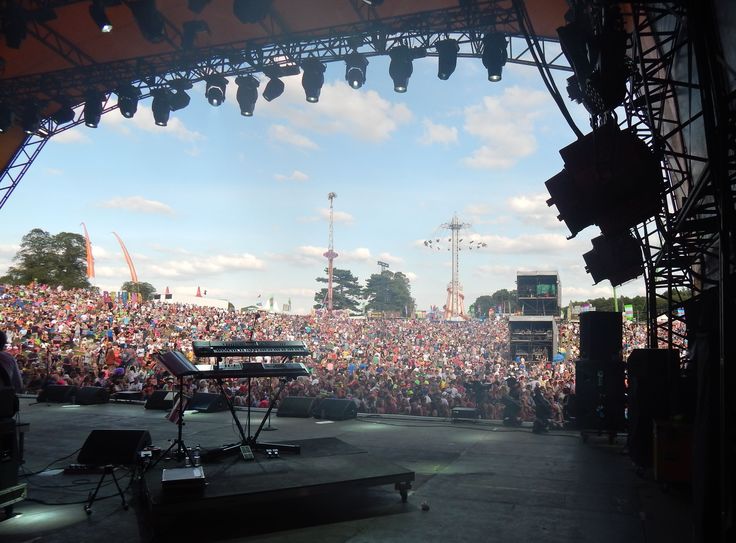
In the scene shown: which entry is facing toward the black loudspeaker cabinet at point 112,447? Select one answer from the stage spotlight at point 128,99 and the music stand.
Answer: the stage spotlight

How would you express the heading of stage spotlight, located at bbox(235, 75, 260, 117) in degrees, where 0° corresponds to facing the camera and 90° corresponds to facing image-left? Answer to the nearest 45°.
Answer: approximately 0°

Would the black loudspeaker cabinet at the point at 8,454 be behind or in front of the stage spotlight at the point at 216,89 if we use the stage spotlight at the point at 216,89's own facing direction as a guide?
in front

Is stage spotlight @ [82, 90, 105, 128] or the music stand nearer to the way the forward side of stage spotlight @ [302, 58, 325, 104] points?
the music stand

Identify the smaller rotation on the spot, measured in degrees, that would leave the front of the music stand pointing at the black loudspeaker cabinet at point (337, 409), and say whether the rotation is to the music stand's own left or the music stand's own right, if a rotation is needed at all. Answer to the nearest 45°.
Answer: approximately 90° to the music stand's own left

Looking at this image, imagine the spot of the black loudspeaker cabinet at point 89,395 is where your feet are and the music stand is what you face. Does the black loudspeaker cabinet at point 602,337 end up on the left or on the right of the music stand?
left

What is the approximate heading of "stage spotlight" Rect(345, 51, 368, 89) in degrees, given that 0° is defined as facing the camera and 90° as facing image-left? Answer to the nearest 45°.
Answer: approximately 0°

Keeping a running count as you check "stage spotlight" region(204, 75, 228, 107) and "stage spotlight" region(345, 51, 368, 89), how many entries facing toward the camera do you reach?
2
